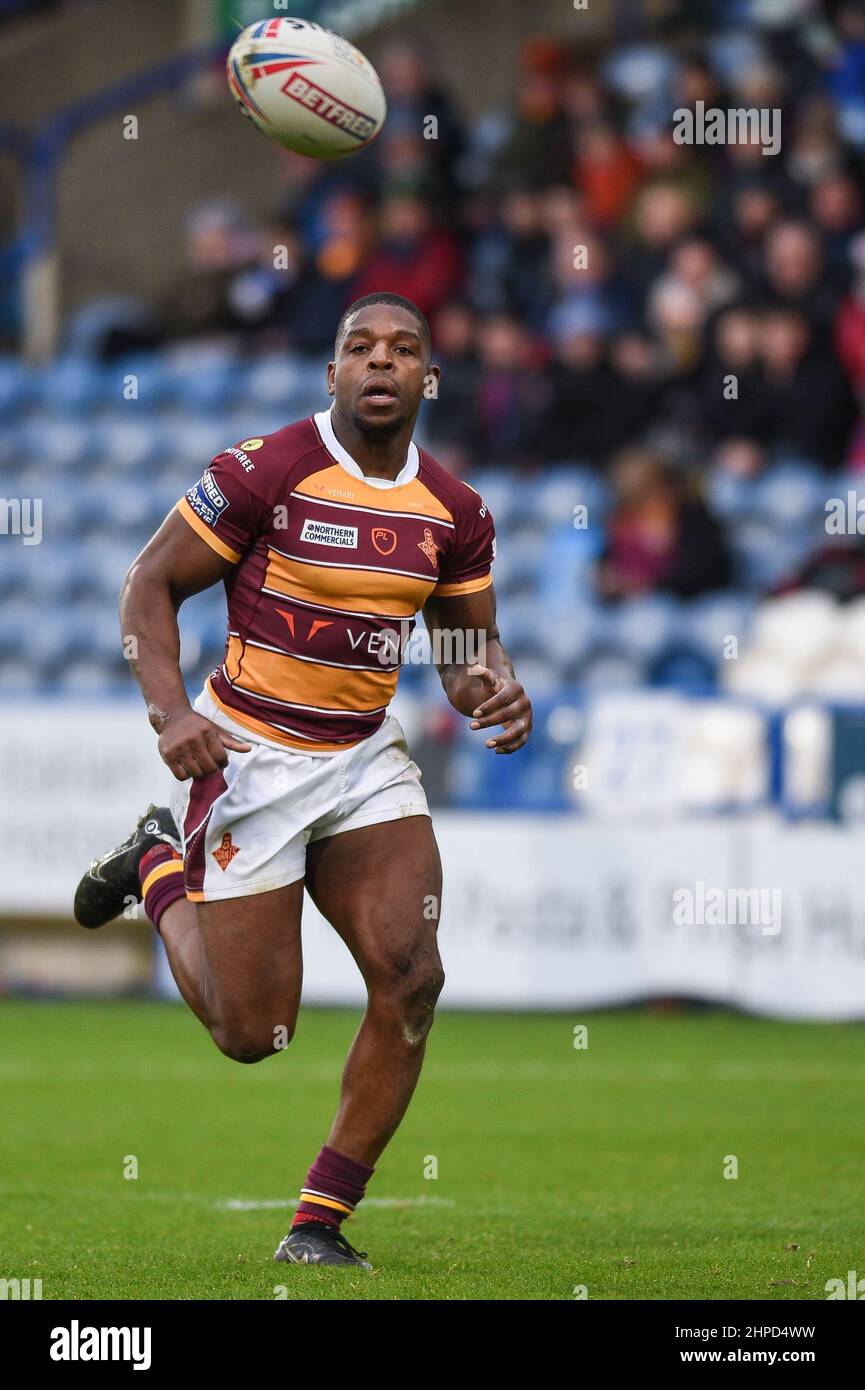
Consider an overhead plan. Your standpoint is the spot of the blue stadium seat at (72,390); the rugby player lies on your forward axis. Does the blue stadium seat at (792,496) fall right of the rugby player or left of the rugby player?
left

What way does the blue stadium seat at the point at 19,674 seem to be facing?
toward the camera

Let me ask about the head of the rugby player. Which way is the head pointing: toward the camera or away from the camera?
toward the camera

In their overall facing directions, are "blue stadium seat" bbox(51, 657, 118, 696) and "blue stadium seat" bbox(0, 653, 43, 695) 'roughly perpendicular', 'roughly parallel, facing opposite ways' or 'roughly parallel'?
roughly parallel

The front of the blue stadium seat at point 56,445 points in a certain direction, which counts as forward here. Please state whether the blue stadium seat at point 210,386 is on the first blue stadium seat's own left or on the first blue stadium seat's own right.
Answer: on the first blue stadium seat's own left

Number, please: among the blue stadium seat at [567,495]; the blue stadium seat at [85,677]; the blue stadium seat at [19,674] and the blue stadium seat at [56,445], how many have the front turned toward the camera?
4

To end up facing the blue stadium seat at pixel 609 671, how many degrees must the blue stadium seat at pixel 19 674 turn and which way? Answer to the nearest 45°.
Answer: approximately 45° to its left

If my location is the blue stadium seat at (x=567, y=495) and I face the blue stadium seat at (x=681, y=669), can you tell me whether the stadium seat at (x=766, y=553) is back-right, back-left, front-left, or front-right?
front-left

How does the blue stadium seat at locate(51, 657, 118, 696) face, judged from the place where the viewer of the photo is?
facing the viewer

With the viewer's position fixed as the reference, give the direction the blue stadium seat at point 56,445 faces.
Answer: facing the viewer

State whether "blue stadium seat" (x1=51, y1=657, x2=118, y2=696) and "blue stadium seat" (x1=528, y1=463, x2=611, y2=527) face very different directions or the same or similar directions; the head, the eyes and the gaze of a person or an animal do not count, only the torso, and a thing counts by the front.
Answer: same or similar directions

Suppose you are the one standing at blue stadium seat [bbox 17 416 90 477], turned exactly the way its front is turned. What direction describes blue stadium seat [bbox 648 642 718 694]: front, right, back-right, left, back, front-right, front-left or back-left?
front-left
